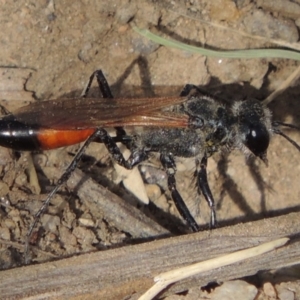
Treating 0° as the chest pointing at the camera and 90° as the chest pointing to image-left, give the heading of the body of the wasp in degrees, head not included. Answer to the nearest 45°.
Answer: approximately 270°
